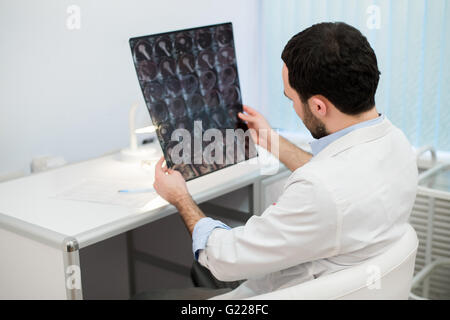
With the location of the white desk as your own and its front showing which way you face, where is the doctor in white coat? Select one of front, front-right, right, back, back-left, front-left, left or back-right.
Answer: front

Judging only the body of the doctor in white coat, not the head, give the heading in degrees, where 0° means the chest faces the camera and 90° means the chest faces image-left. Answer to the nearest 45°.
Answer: approximately 135°

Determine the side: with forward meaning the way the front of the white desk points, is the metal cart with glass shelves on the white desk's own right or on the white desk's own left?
on the white desk's own left

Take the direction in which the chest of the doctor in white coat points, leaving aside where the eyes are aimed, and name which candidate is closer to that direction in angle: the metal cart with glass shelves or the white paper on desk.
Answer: the white paper on desk

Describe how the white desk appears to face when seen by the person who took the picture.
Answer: facing the viewer and to the right of the viewer

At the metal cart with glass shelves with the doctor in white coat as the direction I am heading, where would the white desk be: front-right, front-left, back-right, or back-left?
front-right

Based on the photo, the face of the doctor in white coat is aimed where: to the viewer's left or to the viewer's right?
to the viewer's left

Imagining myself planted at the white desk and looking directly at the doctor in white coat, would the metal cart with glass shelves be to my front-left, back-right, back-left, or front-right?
front-left

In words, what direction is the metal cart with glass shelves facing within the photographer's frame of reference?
facing the viewer and to the left of the viewer

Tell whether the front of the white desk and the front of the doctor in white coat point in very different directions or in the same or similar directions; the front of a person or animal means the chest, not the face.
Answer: very different directions
